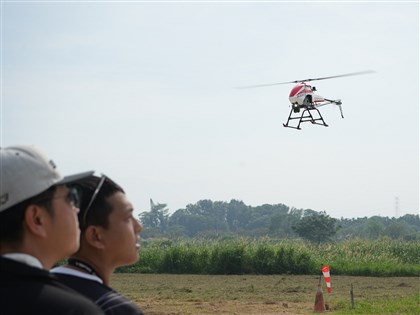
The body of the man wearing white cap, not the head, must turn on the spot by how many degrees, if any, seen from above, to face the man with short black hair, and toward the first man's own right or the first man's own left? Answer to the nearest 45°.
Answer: approximately 45° to the first man's own left

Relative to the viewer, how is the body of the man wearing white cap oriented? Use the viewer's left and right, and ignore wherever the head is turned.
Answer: facing away from the viewer and to the right of the viewer

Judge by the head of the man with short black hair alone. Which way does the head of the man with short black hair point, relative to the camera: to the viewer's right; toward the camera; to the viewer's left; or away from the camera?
to the viewer's right
